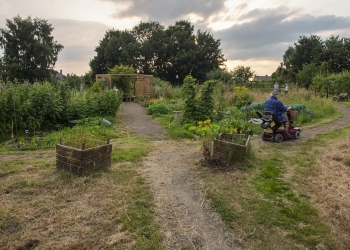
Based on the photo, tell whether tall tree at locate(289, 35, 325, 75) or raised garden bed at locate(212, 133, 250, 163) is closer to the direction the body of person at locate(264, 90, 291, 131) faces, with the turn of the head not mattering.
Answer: the tall tree

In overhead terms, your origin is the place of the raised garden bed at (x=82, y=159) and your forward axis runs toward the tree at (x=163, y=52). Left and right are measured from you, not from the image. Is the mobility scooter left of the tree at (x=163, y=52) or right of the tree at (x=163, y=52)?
right

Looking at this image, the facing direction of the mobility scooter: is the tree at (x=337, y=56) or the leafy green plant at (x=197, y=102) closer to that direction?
the tree

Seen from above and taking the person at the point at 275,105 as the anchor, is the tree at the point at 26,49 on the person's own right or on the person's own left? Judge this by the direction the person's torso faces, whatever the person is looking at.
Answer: on the person's own left

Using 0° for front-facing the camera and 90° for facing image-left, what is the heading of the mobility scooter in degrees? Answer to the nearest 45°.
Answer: approximately 225°

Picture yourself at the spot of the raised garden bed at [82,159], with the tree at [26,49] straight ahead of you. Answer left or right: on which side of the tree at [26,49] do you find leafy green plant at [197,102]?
right

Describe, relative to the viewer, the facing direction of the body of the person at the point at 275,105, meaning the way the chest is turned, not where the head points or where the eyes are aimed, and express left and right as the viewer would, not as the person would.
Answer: facing away from the viewer and to the right of the viewer
